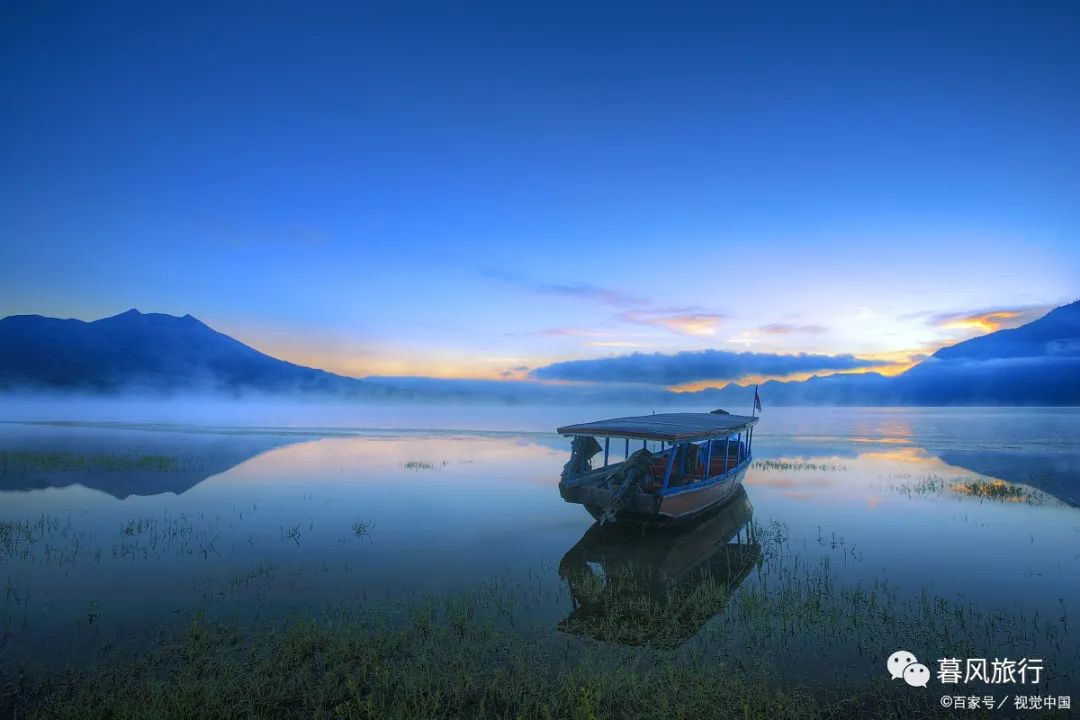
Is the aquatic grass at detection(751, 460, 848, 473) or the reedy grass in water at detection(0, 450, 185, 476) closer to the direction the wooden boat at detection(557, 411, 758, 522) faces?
the aquatic grass

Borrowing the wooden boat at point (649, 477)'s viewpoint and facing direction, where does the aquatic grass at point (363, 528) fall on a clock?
The aquatic grass is roughly at 7 o'clock from the wooden boat.

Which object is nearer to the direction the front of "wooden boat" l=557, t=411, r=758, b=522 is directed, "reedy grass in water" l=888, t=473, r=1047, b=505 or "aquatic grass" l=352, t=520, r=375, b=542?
the reedy grass in water

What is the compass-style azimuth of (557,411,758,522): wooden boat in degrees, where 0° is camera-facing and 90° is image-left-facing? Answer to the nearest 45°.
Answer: approximately 225°
